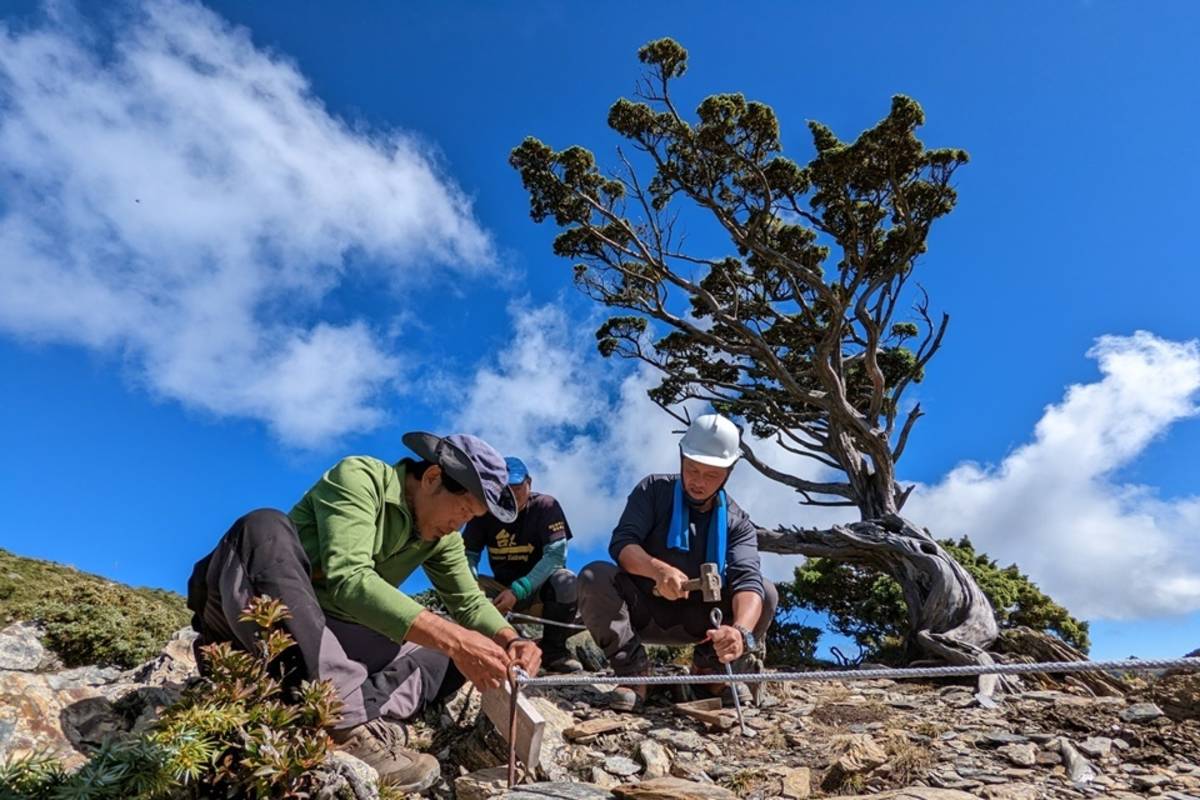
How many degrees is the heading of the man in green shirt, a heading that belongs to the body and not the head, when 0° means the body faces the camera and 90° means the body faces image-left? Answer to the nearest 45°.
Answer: approximately 315°

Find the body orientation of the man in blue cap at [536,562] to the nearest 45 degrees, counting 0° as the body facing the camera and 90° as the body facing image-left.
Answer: approximately 0°

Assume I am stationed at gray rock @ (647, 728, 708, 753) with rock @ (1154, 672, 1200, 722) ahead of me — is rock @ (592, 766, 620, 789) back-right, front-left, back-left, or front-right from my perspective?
back-right

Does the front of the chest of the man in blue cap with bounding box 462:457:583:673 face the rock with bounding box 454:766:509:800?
yes

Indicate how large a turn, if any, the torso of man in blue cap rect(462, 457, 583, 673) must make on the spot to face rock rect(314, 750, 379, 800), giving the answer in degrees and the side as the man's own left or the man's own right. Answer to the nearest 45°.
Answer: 0° — they already face it
